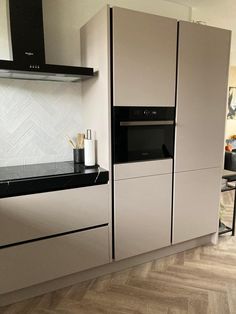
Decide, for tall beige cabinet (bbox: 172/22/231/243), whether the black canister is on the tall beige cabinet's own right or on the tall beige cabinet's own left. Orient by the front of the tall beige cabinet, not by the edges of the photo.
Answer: on the tall beige cabinet's own right

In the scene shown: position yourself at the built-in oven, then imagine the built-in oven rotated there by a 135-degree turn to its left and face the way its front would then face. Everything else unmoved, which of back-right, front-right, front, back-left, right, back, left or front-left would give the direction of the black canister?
left

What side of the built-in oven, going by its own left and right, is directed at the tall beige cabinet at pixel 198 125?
left

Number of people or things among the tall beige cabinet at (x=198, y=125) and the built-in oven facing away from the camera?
0

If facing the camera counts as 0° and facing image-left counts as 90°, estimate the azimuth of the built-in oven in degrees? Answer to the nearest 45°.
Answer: approximately 315°

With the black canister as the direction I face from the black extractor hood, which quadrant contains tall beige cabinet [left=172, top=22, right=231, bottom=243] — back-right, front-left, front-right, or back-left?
front-right

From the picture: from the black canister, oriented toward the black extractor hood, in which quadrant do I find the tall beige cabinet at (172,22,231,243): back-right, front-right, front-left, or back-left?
back-left

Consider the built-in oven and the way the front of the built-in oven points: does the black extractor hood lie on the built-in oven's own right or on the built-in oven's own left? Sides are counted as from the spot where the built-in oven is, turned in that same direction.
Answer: on the built-in oven's own right

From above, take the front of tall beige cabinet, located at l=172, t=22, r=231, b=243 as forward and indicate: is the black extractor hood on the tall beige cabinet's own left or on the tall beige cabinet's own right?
on the tall beige cabinet's own right
